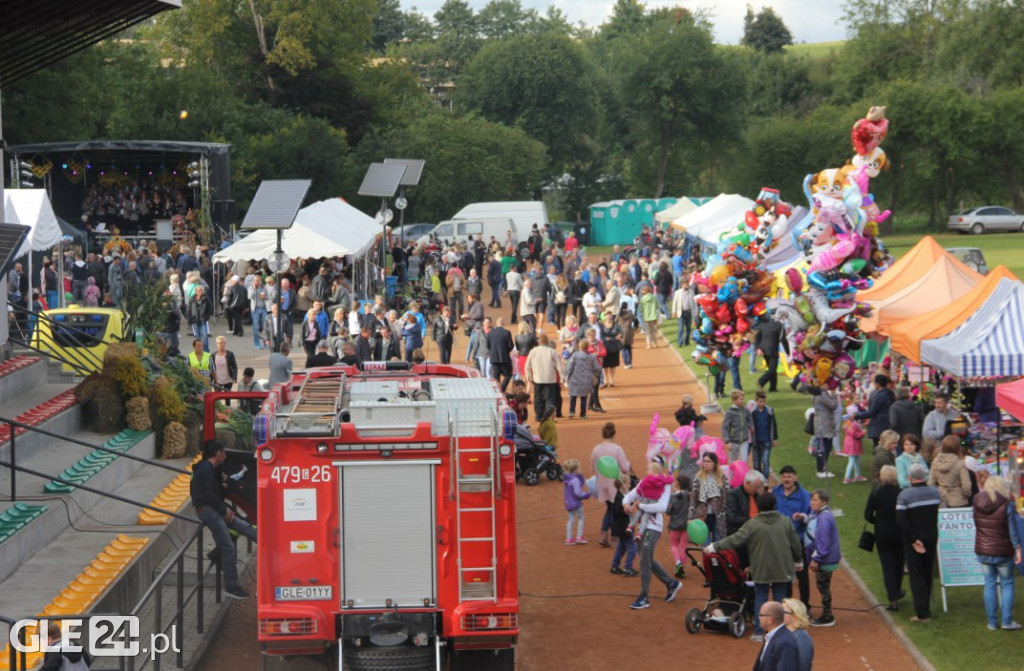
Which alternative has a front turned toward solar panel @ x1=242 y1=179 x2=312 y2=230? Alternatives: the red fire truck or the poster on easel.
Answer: the red fire truck

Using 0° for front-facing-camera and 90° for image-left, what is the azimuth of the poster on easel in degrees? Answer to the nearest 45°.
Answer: approximately 0°

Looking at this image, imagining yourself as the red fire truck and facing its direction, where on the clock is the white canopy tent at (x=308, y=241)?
The white canopy tent is roughly at 12 o'clock from the red fire truck.

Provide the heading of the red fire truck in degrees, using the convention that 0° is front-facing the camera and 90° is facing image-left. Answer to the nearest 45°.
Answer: approximately 180°

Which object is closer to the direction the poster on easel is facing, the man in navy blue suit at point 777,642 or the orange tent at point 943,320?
the man in navy blue suit
